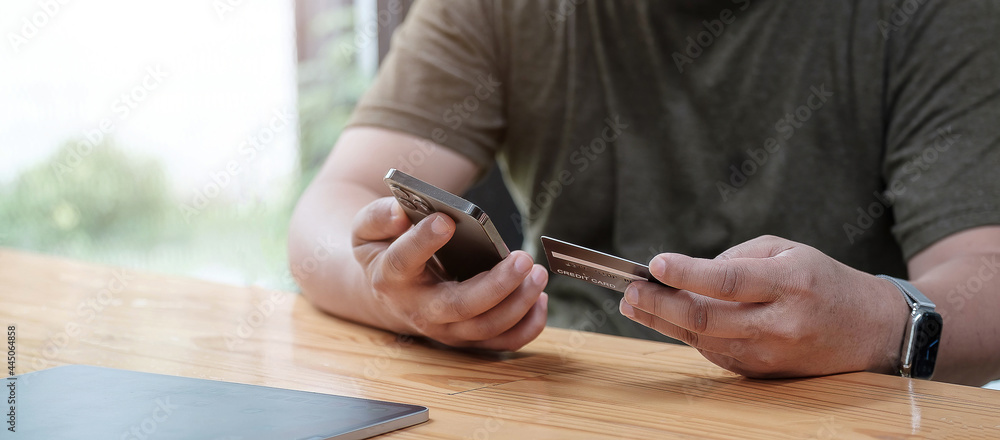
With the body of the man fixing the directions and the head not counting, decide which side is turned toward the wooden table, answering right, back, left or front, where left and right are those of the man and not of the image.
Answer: front

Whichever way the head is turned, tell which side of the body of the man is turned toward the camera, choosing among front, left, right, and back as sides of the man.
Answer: front

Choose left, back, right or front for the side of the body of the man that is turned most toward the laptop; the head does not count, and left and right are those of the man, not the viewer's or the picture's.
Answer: front
